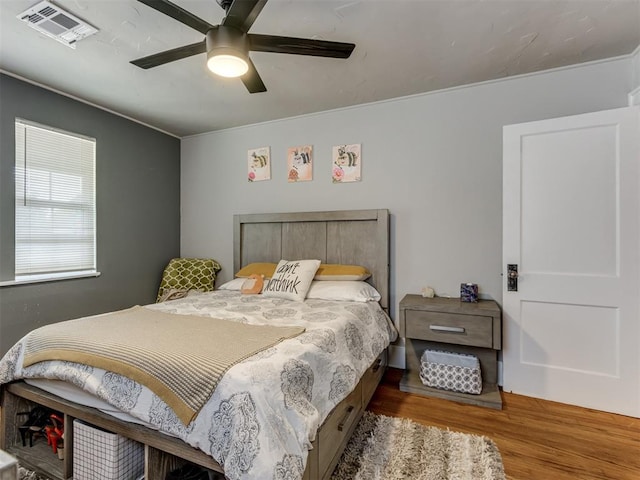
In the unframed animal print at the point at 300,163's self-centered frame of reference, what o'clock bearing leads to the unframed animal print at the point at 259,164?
the unframed animal print at the point at 259,164 is roughly at 4 o'clock from the unframed animal print at the point at 300,163.

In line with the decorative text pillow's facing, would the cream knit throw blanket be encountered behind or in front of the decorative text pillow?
in front

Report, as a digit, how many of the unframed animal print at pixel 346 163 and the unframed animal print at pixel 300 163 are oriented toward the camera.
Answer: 2

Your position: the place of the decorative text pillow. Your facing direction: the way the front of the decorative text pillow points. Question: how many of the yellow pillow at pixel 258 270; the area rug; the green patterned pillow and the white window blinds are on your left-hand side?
1

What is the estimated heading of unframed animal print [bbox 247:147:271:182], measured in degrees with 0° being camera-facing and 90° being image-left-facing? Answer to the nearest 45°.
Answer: approximately 45°

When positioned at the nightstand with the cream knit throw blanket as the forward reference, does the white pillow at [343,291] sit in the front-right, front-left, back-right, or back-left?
front-right

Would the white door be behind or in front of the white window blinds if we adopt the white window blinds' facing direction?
in front

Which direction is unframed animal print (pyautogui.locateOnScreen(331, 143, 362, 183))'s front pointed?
toward the camera

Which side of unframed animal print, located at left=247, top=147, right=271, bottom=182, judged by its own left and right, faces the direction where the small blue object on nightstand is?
left

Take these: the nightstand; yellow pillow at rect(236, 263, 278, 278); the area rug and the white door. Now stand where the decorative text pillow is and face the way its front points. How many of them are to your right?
1

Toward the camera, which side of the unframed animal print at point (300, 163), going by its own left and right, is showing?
front

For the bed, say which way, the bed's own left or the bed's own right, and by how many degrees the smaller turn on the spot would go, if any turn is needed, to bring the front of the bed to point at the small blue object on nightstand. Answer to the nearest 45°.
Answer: approximately 135° to the bed's own left

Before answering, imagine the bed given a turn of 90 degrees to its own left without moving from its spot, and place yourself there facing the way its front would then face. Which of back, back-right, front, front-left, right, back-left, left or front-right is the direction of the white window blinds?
back

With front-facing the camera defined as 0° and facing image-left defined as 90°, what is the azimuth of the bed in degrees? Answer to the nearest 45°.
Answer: approximately 45°

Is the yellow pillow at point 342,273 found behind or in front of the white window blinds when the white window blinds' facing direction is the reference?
in front

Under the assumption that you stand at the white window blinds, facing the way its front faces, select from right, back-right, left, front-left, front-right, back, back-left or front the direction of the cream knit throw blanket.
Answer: front-right

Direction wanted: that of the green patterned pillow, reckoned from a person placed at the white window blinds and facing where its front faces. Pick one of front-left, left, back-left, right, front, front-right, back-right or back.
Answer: front-left

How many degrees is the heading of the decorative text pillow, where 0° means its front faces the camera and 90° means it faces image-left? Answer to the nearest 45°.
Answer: approximately 45°
